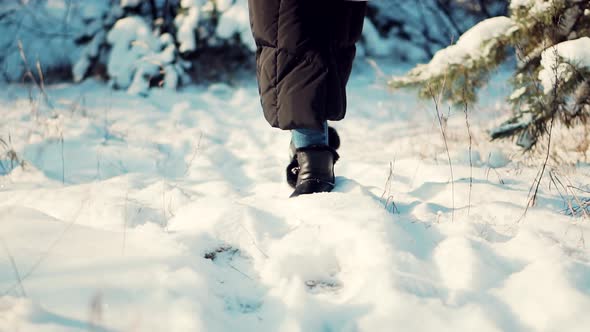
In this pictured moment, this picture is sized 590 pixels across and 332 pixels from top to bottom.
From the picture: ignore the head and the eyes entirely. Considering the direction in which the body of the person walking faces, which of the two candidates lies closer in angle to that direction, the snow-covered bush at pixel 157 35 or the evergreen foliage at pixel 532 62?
the snow-covered bush

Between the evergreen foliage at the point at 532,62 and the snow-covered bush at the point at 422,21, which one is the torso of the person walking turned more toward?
the snow-covered bush

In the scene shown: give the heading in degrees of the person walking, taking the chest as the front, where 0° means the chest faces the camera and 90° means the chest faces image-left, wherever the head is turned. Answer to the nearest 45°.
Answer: approximately 180°

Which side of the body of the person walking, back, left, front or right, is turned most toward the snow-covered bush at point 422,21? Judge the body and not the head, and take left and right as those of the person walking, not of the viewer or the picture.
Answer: front

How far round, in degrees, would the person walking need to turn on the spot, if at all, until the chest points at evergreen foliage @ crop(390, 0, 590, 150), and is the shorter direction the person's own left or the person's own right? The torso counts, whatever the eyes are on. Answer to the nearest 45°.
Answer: approximately 45° to the person's own right

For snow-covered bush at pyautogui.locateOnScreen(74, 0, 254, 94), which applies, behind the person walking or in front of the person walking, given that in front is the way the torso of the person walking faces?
in front

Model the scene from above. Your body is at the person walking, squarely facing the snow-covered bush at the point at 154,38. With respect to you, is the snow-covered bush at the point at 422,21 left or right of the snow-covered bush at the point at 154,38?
right
